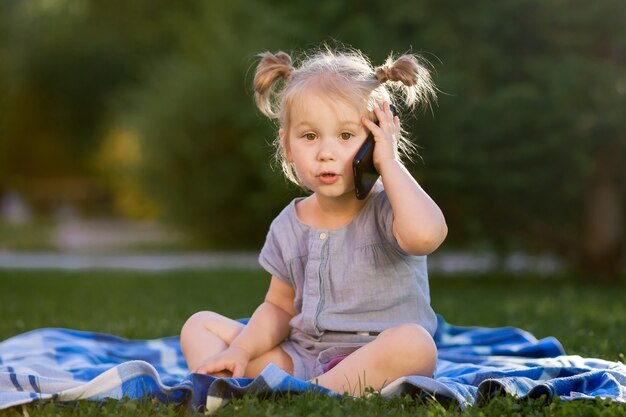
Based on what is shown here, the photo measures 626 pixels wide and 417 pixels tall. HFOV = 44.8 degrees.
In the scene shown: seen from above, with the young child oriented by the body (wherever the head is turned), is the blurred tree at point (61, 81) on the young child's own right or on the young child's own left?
on the young child's own right

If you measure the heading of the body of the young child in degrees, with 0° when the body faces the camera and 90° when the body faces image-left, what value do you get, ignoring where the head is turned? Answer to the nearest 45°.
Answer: approximately 45°

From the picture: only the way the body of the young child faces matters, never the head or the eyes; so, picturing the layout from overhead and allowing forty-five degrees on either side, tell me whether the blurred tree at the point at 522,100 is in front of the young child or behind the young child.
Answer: behind
